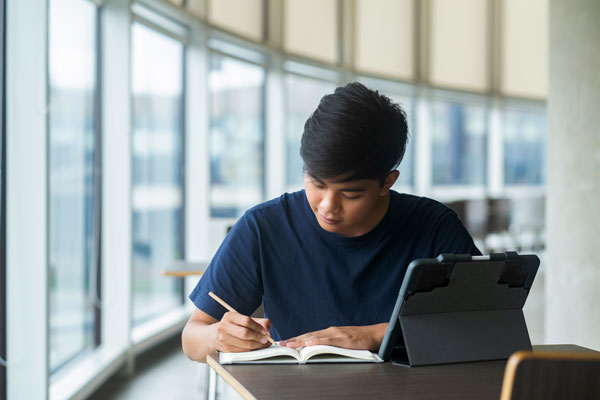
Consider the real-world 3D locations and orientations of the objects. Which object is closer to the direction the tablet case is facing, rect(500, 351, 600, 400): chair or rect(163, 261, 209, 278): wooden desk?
the wooden desk

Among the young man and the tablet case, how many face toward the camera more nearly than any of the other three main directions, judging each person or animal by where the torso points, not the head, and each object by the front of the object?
1

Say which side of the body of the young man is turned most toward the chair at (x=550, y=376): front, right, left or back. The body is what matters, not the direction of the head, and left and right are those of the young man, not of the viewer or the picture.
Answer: front

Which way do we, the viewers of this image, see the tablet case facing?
facing away from the viewer and to the left of the viewer

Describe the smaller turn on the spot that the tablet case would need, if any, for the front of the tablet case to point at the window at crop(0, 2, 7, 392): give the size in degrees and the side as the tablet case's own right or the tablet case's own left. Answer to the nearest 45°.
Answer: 0° — it already faces it

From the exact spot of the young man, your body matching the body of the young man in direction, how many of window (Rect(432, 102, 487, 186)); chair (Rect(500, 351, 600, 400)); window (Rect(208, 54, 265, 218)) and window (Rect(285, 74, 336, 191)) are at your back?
3

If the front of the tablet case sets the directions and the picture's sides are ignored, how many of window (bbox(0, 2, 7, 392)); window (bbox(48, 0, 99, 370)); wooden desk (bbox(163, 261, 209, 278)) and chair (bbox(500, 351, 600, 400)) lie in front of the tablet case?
3

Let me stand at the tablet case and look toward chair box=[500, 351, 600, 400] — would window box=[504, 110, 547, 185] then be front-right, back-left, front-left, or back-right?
back-left

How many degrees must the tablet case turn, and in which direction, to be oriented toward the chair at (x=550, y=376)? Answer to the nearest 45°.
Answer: approximately 135° to its left

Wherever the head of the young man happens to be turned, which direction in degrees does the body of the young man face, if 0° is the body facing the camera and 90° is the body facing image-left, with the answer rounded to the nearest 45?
approximately 0°

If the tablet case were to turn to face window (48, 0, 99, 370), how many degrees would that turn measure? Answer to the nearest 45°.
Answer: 0° — it already faces it

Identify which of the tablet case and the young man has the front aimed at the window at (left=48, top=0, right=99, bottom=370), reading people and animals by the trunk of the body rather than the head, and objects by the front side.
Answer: the tablet case

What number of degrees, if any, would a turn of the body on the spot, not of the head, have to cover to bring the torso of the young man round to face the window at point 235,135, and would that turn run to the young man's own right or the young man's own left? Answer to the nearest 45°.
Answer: approximately 180°
